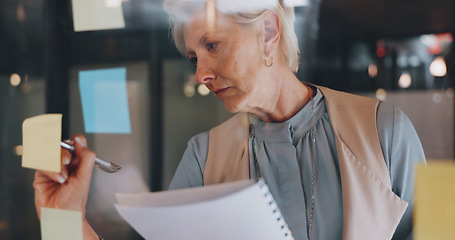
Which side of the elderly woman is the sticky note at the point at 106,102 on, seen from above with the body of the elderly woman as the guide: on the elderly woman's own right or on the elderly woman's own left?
on the elderly woman's own right

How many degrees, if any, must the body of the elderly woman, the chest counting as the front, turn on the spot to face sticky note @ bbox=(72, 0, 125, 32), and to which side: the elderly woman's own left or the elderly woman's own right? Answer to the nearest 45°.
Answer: approximately 90° to the elderly woman's own right

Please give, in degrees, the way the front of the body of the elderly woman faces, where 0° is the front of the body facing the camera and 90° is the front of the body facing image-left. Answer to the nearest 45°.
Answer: approximately 45°

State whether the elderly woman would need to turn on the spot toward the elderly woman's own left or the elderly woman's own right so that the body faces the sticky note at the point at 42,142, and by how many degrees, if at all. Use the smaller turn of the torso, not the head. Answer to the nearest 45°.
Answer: approximately 90° to the elderly woman's own right

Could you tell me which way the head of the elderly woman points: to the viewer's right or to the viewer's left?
to the viewer's left
